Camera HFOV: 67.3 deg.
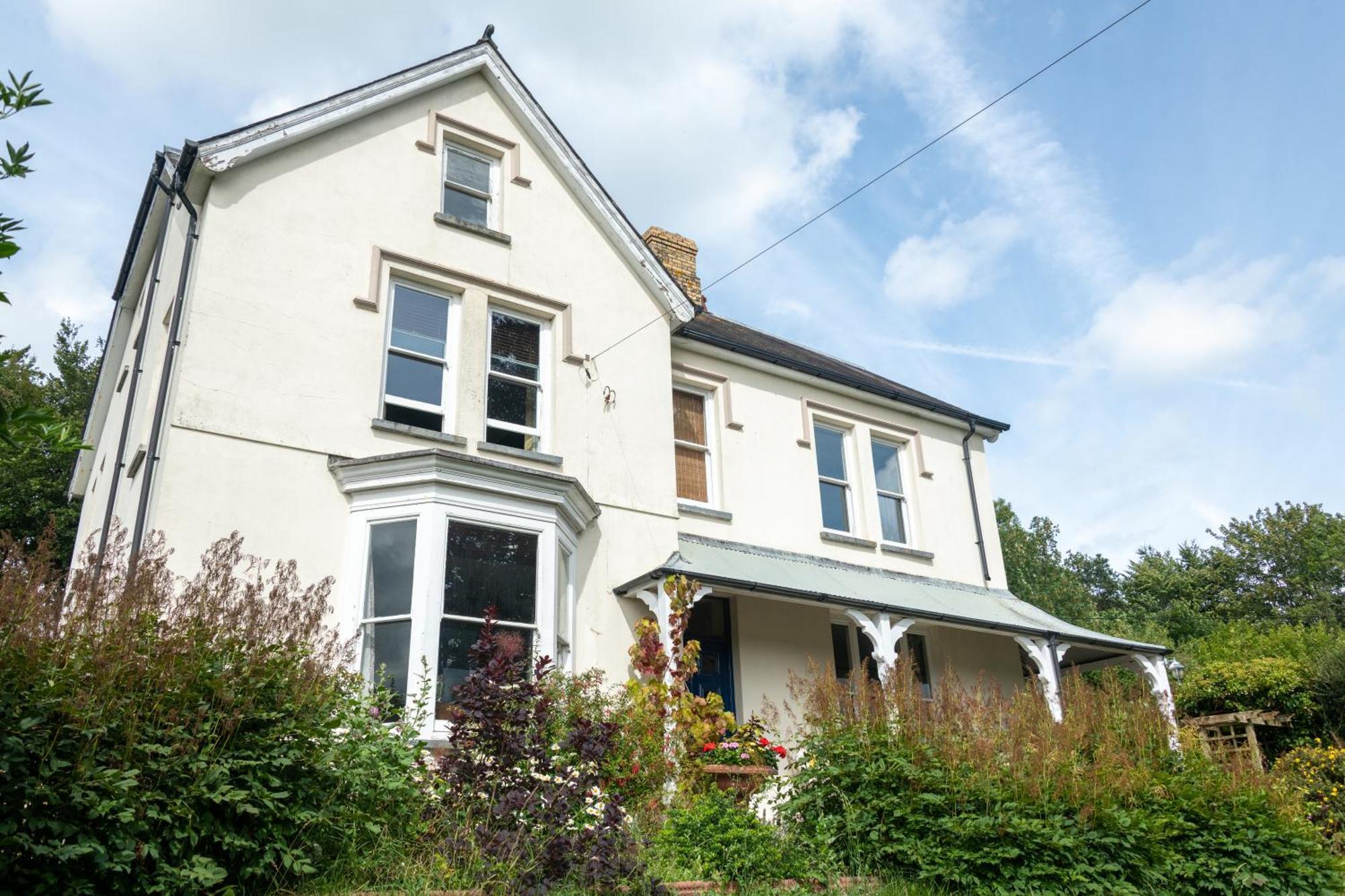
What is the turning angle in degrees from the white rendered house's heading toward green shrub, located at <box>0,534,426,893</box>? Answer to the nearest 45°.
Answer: approximately 45° to its right

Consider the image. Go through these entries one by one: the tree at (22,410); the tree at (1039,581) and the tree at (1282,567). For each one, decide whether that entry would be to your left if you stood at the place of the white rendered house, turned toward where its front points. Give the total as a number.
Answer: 2

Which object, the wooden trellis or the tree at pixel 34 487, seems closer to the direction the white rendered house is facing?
the wooden trellis

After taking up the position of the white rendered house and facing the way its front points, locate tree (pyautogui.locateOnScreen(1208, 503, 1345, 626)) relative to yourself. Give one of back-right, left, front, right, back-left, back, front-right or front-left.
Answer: left

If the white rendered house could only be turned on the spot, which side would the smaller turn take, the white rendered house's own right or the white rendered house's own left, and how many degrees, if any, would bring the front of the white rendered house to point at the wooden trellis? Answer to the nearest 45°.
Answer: approximately 90° to the white rendered house's own left

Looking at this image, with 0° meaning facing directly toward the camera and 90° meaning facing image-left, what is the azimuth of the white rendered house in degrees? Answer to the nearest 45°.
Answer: approximately 315°

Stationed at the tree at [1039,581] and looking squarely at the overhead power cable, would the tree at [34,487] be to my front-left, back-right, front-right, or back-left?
front-right

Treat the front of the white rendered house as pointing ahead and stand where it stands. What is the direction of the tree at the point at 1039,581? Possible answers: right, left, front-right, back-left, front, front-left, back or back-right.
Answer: left

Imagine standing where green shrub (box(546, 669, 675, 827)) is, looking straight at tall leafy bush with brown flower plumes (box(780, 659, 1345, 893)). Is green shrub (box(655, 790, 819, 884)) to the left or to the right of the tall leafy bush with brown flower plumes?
right
